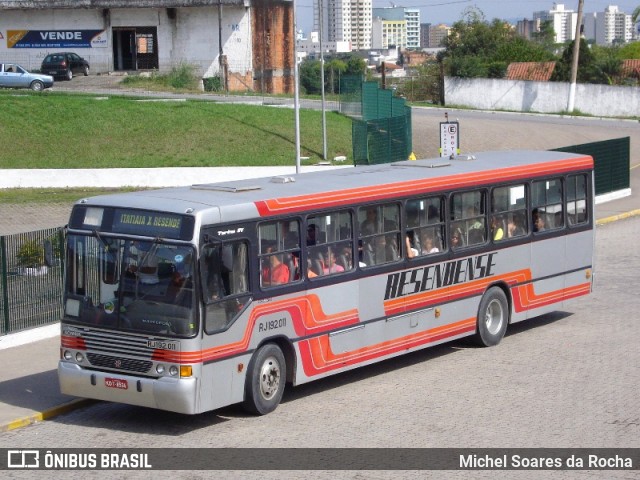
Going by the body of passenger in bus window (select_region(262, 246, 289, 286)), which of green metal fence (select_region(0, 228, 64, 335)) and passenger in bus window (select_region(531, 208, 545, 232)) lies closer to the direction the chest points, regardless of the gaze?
the green metal fence

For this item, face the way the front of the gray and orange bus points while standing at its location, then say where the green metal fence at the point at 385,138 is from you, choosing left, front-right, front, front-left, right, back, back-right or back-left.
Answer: back-right

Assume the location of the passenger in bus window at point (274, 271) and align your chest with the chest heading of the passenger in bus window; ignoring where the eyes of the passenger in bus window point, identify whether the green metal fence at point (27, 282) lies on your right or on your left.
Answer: on your right

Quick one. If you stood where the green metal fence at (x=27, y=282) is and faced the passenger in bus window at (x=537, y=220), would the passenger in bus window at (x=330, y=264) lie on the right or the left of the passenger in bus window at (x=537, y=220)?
right

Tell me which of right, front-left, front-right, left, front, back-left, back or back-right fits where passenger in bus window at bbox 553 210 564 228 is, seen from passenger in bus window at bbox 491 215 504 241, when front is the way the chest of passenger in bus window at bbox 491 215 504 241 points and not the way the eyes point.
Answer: back

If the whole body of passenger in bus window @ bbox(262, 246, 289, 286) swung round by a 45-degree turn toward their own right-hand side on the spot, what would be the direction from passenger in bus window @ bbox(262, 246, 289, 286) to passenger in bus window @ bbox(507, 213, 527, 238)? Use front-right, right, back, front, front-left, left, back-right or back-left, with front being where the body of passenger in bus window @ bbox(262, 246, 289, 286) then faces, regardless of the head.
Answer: back-right

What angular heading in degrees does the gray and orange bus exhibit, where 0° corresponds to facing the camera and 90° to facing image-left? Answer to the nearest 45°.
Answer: approximately 45°

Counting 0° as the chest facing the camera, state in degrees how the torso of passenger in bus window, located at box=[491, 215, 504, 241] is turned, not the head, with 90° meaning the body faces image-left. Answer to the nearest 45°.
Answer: approximately 45°
